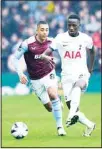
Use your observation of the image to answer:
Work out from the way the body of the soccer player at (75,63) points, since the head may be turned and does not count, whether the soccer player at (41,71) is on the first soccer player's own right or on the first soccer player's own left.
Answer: on the first soccer player's own right

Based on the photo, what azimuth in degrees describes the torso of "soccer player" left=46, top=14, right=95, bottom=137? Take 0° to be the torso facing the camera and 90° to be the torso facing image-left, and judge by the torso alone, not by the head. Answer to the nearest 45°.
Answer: approximately 0°
